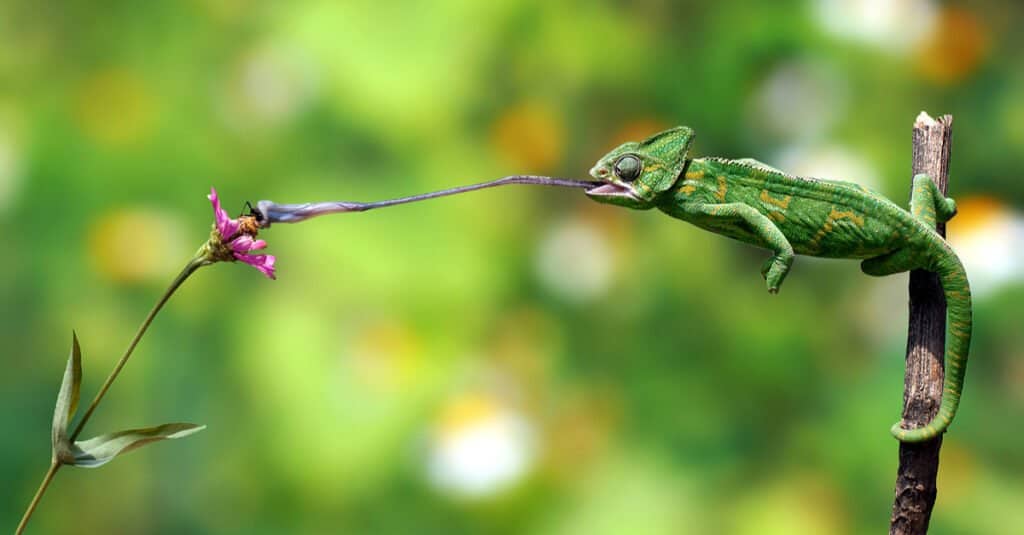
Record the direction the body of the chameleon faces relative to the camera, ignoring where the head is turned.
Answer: to the viewer's left
